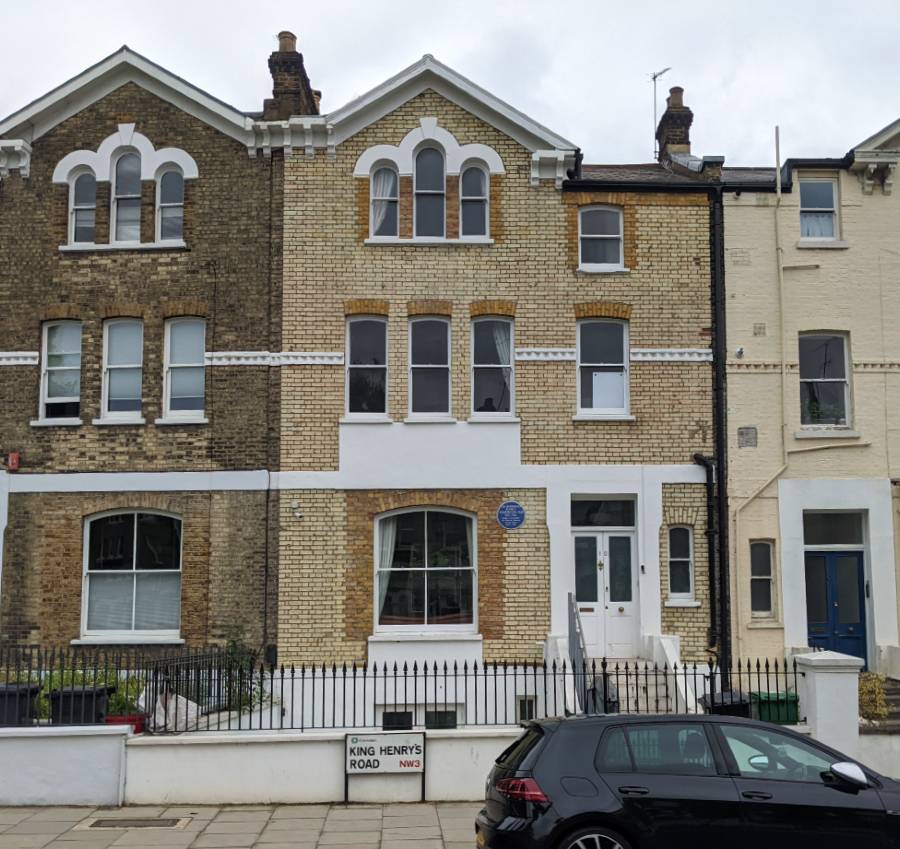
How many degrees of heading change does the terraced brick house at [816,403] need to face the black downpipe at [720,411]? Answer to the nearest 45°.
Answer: approximately 45° to its right

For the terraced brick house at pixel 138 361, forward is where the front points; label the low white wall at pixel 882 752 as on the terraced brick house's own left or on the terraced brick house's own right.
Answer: on the terraced brick house's own left

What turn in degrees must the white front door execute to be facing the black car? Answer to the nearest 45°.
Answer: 0° — it already faces it

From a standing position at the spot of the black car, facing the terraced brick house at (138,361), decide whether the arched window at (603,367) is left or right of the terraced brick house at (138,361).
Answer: right

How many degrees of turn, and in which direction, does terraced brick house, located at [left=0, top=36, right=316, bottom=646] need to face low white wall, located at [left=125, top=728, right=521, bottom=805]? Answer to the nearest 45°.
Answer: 0° — it already faces it

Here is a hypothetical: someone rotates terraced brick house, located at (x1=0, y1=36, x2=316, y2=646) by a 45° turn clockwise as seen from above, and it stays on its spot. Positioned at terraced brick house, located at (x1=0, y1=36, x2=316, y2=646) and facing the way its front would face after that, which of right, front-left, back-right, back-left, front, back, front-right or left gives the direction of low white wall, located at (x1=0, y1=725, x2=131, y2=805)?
front-left

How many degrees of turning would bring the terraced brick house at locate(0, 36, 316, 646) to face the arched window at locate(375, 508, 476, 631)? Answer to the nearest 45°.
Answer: approximately 90° to its left

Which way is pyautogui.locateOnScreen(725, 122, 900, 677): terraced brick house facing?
toward the camera

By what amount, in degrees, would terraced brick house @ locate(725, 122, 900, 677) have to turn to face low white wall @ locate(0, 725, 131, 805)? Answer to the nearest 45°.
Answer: approximately 45° to its right

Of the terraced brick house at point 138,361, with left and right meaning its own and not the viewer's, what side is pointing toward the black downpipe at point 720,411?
left

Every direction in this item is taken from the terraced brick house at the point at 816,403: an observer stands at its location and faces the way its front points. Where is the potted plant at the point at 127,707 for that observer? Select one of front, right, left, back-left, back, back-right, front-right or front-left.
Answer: front-right

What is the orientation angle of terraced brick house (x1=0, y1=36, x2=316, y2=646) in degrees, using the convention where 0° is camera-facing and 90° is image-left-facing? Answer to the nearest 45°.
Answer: approximately 0°
